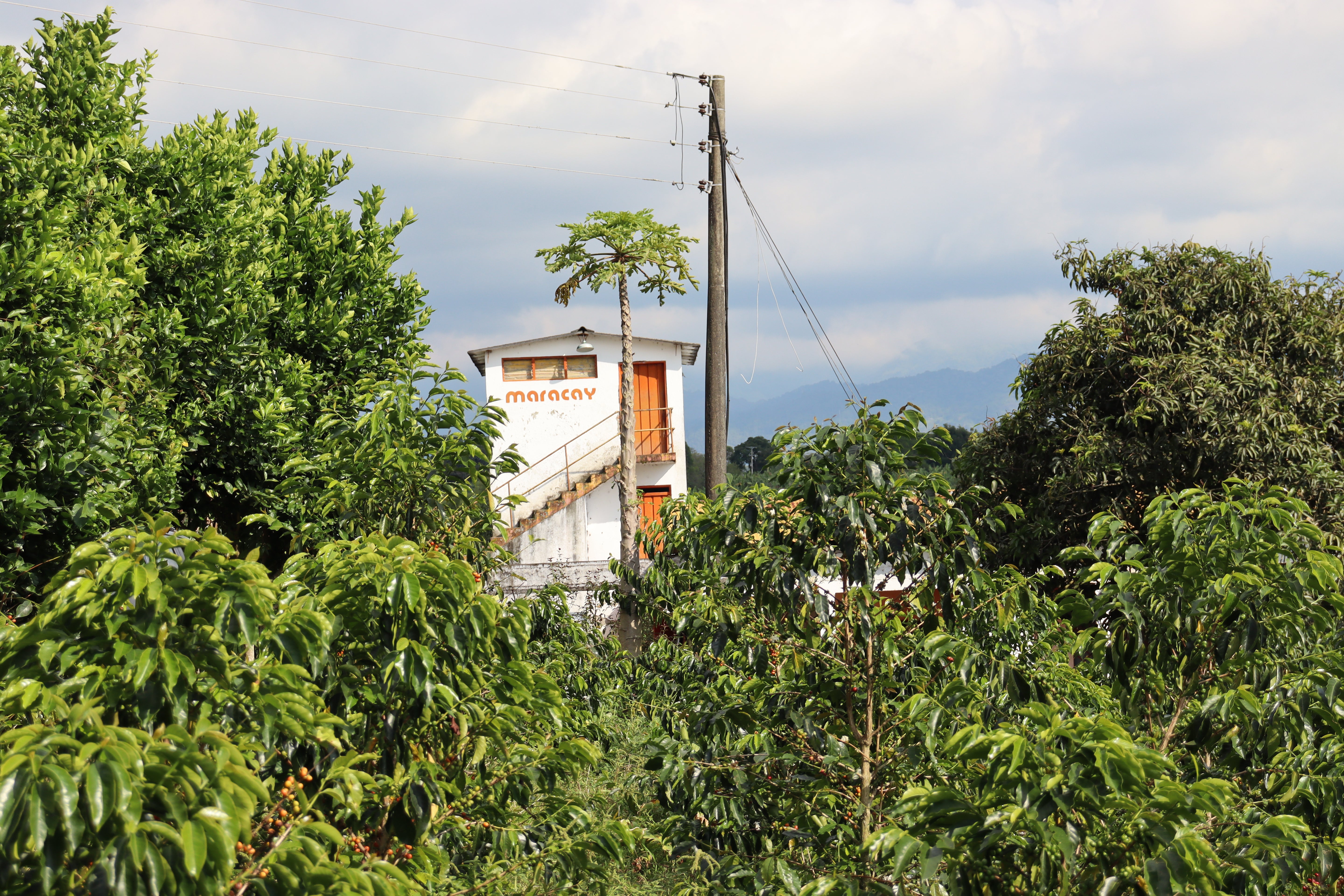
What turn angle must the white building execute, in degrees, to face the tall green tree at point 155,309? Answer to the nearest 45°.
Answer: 0° — it already faces it

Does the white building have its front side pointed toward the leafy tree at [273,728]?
yes

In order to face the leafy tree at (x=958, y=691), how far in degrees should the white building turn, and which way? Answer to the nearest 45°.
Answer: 0° — it already faces it

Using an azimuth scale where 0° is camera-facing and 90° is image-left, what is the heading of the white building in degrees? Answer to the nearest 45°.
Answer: approximately 0°
